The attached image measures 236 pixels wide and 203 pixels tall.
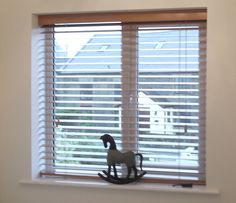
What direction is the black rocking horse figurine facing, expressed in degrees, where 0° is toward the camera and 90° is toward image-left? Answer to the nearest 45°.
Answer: approximately 90°
